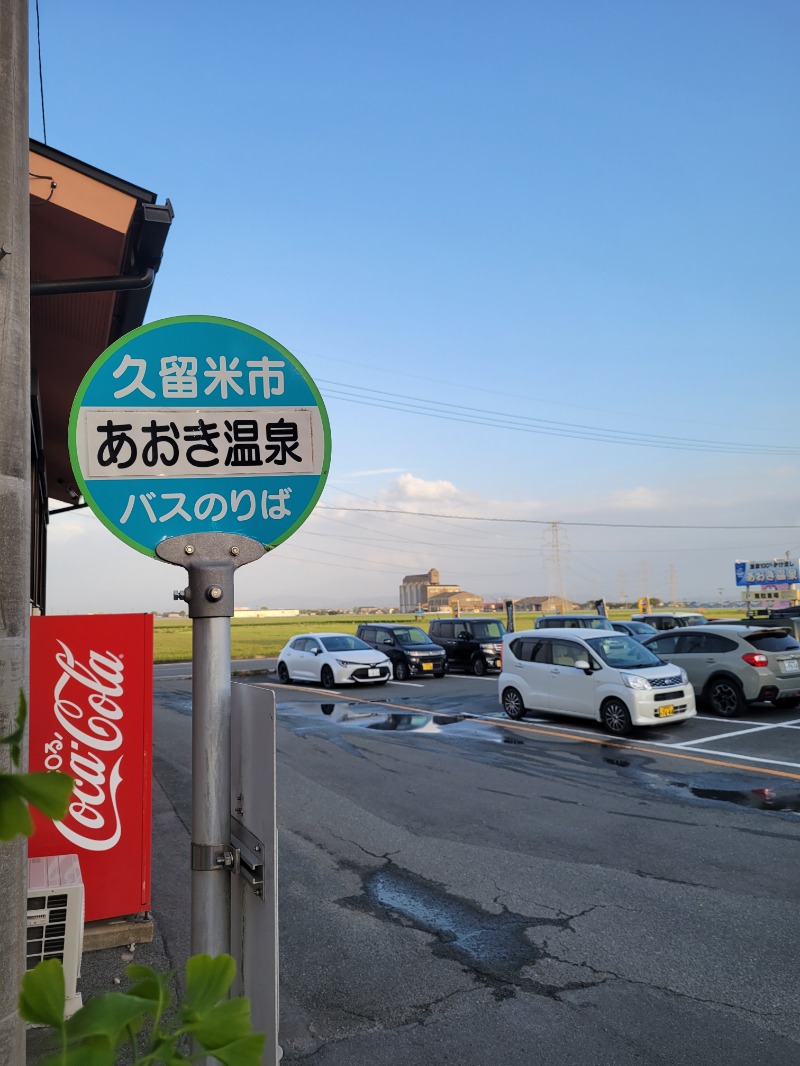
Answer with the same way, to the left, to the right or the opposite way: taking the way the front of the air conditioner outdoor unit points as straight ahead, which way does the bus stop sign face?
to the right

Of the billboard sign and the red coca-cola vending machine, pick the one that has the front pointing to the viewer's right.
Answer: the red coca-cola vending machine

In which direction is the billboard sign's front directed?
toward the camera

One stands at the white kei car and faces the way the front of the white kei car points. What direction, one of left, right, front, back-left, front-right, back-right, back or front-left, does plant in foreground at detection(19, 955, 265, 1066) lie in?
front-right

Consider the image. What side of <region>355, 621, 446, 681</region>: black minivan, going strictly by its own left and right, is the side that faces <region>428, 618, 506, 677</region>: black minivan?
left

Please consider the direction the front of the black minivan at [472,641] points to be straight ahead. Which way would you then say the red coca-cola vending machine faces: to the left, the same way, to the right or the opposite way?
to the left

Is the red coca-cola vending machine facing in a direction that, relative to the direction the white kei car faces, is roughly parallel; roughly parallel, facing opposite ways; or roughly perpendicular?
roughly perpendicular

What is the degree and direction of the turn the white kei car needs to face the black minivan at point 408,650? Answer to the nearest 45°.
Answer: approximately 180°

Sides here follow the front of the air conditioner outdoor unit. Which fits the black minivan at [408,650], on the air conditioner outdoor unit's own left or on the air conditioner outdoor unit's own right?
on the air conditioner outdoor unit's own left

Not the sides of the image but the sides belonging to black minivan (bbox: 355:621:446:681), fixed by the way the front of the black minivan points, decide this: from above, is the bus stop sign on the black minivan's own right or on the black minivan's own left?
on the black minivan's own right

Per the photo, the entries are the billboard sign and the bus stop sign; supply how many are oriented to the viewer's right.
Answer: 0

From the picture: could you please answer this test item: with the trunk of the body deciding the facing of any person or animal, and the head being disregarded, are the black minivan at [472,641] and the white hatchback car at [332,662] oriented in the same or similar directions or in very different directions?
same or similar directions

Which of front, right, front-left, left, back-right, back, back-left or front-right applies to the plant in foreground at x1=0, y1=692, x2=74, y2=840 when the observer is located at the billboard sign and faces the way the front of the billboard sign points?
front

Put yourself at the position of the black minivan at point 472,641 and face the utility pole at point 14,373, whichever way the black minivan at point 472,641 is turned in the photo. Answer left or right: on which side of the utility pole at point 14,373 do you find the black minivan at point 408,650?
right

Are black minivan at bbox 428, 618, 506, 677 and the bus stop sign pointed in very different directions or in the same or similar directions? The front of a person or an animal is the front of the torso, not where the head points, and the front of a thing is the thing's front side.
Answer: same or similar directions

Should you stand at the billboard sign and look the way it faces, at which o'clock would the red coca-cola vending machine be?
The red coca-cola vending machine is roughly at 12 o'clock from the billboard sign.

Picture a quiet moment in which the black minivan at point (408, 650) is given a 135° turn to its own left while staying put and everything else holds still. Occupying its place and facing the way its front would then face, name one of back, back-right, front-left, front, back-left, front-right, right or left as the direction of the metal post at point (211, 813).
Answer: back

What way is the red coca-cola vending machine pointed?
to the viewer's right

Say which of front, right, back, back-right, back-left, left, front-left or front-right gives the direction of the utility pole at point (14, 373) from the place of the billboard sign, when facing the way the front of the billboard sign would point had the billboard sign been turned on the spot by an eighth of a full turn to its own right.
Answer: front-left

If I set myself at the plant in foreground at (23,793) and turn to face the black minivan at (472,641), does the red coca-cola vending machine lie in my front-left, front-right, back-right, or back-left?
front-left
